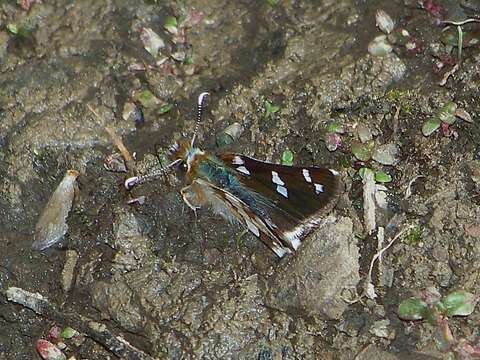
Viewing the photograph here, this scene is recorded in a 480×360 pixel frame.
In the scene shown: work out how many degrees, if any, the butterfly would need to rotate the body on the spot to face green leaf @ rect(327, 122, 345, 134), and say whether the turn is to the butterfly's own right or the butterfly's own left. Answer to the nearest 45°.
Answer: approximately 135° to the butterfly's own right

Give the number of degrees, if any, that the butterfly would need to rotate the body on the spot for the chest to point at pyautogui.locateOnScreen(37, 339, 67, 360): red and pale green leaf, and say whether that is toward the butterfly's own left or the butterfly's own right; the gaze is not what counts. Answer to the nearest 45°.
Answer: approximately 45° to the butterfly's own left

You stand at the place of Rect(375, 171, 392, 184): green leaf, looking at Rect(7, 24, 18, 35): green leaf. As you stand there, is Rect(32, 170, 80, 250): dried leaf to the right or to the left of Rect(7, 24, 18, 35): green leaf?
left

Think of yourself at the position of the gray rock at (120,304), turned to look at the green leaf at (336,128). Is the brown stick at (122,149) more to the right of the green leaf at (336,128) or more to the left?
left

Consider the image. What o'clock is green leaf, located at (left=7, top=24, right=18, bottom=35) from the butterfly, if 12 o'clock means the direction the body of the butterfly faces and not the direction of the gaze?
The green leaf is roughly at 1 o'clock from the butterfly.

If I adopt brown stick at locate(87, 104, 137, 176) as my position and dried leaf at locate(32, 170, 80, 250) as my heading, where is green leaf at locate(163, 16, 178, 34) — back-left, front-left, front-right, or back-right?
back-right

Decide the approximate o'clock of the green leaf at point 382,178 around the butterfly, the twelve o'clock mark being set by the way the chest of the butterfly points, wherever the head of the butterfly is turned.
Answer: The green leaf is roughly at 5 o'clock from the butterfly.

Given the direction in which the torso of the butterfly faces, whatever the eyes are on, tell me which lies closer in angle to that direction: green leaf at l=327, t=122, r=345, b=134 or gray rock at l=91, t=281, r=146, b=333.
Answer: the gray rock

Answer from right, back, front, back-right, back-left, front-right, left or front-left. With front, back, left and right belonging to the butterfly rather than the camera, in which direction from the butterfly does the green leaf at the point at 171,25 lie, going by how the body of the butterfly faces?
front-right

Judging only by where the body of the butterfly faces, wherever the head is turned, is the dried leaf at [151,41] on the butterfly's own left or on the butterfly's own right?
on the butterfly's own right

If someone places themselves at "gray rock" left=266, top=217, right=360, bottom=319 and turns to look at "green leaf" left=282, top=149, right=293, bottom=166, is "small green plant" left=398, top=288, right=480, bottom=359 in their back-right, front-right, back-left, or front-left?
back-right

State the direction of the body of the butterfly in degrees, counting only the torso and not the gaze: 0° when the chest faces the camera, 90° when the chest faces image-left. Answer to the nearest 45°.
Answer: approximately 135°

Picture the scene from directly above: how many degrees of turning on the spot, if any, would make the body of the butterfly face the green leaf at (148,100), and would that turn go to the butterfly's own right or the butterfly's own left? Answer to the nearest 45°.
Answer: approximately 45° to the butterfly's own right

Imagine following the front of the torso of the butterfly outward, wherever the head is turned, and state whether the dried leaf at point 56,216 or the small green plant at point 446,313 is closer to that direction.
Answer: the dried leaf
